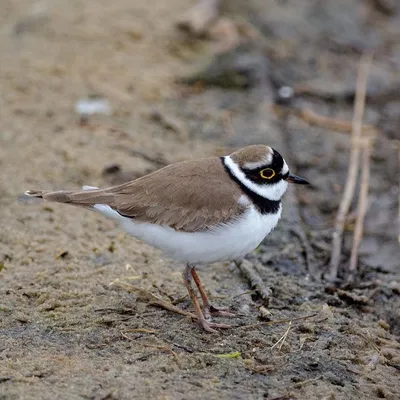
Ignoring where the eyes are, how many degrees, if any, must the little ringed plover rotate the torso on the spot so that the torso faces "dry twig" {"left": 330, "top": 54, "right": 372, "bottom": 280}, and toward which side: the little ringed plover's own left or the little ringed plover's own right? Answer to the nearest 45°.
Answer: approximately 45° to the little ringed plover's own left

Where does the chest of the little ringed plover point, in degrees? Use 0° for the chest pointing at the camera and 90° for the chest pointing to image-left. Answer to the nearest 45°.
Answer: approximately 270°

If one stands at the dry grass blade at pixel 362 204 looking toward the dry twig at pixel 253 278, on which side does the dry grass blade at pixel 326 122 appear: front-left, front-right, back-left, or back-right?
back-right

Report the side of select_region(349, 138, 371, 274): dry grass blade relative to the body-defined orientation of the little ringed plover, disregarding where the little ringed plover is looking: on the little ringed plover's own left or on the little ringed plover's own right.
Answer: on the little ringed plover's own left

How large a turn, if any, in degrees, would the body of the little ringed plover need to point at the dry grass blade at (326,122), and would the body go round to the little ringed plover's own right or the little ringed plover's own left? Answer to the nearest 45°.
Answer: approximately 90° to the little ringed plover's own left
